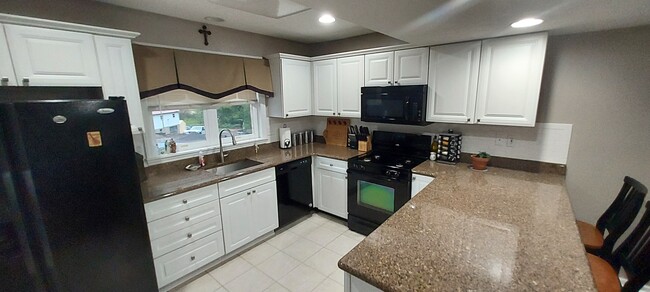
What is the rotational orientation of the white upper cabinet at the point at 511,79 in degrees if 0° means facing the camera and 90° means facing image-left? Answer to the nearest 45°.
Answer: approximately 45°

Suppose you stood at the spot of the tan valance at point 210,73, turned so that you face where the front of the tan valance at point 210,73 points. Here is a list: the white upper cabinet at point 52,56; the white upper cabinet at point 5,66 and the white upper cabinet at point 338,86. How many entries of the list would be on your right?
2

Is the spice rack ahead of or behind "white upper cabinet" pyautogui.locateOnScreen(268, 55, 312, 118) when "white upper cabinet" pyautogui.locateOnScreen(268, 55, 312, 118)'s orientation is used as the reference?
ahead

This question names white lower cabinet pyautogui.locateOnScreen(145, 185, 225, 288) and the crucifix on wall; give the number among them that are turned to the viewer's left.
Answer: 0

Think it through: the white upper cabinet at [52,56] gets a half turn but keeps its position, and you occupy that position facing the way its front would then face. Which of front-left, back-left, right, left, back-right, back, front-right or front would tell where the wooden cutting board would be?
back-right

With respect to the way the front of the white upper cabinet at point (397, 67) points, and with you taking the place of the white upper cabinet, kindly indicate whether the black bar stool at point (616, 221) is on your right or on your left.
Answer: on your left
